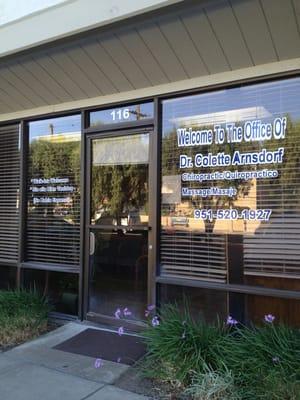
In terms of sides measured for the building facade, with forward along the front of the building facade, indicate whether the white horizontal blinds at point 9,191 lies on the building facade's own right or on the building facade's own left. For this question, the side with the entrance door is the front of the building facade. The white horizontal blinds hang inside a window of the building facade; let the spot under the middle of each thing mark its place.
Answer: on the building facade's own right
